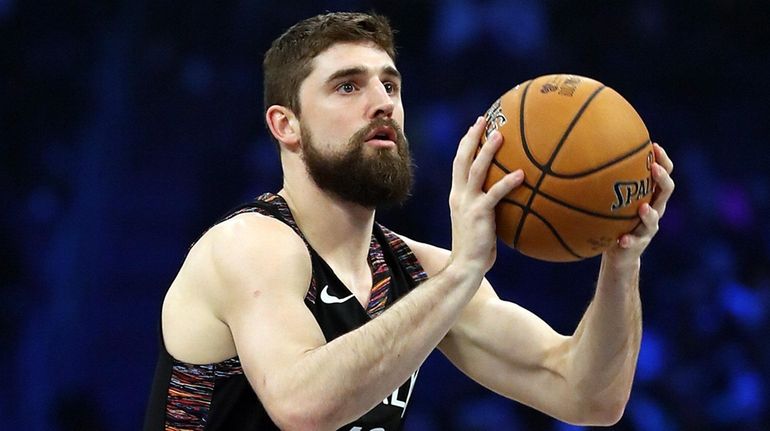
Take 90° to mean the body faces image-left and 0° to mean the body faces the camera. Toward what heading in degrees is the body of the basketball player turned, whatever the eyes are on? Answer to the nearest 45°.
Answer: approximately 315°
